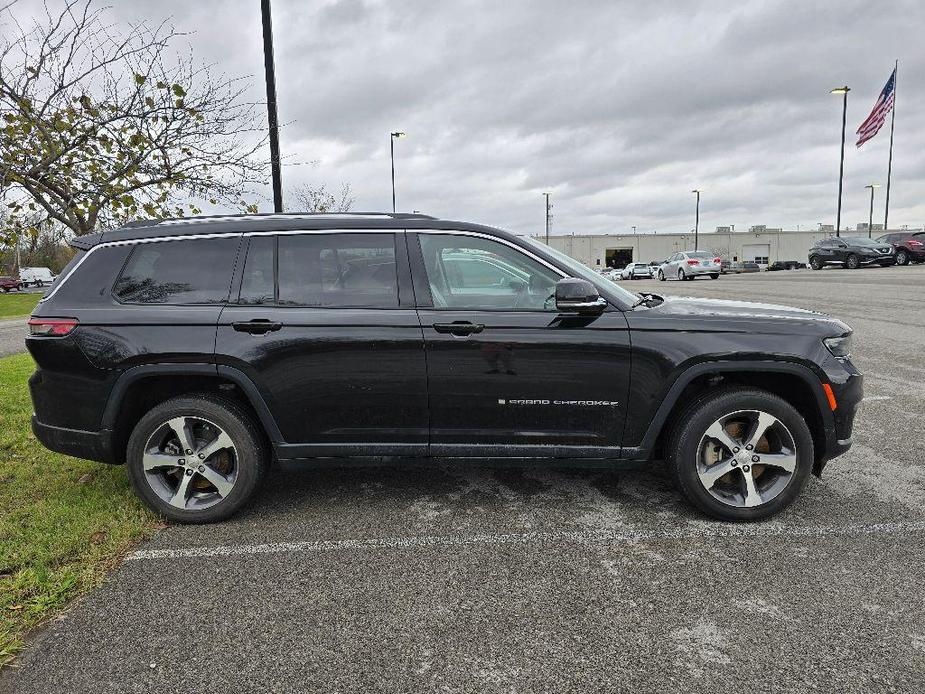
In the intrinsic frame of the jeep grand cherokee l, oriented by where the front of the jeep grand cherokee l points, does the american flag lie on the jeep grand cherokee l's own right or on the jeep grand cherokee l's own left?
on the jeep grand cherokee l's own left

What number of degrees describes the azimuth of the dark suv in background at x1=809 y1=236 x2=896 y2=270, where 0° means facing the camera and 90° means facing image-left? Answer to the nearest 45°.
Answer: approximately 315°

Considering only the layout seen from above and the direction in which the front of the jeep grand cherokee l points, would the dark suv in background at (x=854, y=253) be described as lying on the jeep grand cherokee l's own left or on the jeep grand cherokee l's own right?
on the jeep grand cherokee l's own left

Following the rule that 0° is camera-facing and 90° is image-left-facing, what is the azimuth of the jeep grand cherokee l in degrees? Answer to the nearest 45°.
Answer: approximately 270°

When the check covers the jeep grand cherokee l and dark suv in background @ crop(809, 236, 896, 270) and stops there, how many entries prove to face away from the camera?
0

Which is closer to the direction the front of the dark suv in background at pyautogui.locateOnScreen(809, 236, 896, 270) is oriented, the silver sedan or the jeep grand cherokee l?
the jeep grand cherokee l
